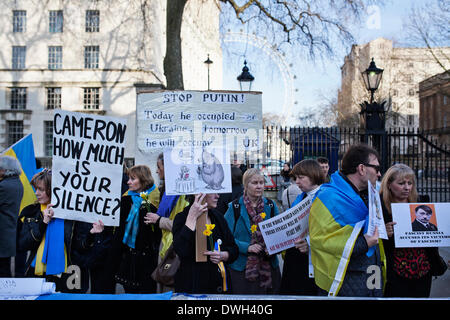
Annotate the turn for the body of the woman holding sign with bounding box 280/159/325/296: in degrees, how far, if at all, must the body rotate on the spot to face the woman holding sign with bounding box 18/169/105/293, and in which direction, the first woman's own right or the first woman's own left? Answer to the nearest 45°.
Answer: approximately 45° to the first woman's own right

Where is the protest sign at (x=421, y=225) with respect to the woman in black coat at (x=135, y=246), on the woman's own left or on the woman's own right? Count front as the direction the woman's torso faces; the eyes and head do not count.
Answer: on the woman's own left

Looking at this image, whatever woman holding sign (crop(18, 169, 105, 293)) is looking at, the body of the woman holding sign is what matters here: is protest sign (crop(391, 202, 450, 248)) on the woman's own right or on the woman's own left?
on the woman's own left

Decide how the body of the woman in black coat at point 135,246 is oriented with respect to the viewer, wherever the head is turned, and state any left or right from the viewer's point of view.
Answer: facing the viewer and to the left of the viewer

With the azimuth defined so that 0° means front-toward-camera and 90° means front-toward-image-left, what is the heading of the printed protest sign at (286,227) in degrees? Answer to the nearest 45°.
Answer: approximately 0°

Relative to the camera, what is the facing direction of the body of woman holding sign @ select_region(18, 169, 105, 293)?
toward the camera

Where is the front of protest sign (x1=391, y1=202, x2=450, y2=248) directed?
toward the camera

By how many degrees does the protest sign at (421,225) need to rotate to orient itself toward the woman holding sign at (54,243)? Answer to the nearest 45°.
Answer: approximately 90° to its right
